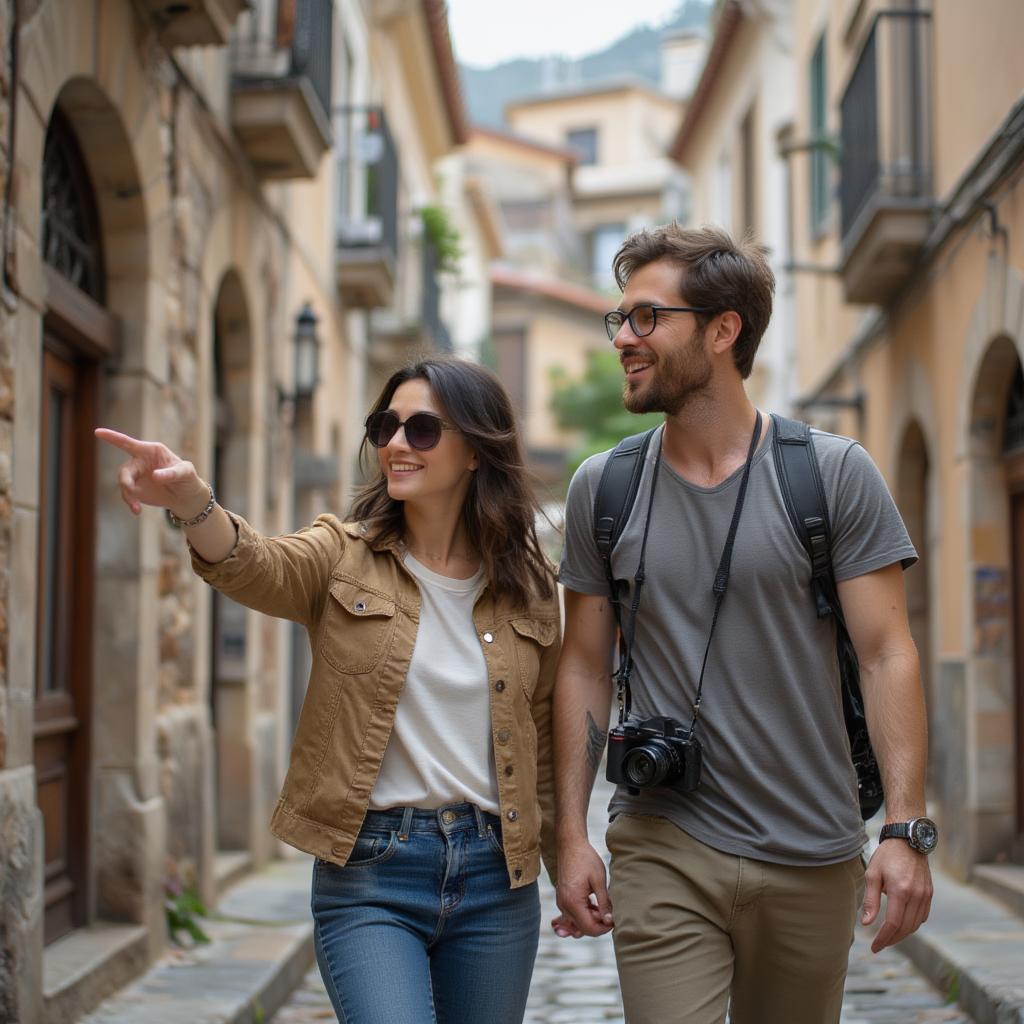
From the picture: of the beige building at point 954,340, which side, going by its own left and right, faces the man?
left

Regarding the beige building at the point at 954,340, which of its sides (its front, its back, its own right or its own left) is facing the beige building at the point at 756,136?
right

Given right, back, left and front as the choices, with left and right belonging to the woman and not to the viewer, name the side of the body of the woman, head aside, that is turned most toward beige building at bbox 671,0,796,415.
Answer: back

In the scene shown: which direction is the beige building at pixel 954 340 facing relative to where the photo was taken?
to the viewer's left

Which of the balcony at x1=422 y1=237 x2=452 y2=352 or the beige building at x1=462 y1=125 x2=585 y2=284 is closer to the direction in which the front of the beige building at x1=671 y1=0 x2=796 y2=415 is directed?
the balcony

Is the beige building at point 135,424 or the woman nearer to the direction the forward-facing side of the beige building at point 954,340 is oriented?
the beige building

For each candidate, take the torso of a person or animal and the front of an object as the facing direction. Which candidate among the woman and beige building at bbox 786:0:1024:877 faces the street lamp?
the beige building

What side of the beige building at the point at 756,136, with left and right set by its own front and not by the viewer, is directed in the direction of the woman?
left

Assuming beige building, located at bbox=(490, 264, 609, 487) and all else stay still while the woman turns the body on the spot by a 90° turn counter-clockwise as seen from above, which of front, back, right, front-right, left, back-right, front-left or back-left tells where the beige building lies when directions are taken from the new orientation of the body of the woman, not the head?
left

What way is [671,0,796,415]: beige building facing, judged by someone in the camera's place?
facing to the left of the viewer

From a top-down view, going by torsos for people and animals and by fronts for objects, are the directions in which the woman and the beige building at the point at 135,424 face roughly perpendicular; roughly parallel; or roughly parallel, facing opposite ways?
roughly perpendicular

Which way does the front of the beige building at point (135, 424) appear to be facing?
to the viewer's right
